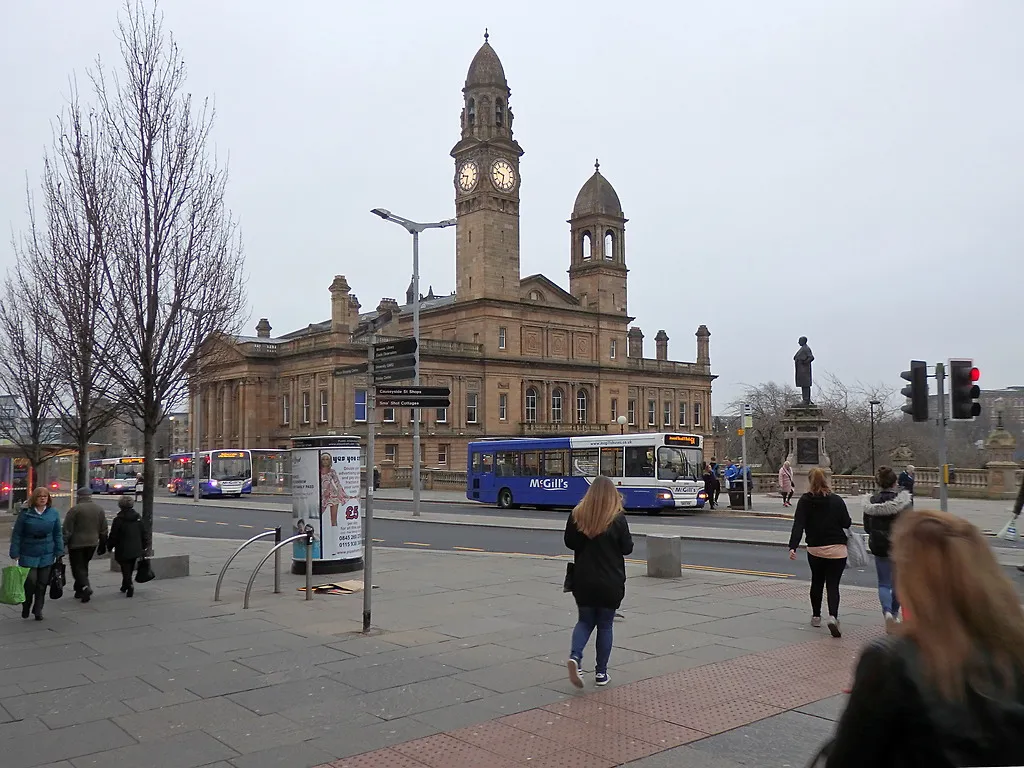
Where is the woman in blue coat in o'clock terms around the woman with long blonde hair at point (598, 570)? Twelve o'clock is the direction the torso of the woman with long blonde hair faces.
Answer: The woman in blue coat is roughly at 10 o'clock from the woman with long blonde hair.

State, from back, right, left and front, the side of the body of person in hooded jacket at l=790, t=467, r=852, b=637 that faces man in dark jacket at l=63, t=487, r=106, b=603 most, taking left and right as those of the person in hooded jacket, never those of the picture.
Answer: left

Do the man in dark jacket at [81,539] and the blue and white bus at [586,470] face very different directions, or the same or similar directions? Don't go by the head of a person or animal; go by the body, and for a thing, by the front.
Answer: very different directions

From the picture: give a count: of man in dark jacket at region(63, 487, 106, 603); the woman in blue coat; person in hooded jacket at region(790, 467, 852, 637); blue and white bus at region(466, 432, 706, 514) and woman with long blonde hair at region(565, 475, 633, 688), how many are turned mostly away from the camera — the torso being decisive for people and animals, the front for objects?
3

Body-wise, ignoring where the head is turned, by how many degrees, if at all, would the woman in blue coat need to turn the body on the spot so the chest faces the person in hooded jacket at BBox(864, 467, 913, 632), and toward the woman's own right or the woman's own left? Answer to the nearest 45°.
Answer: approximately 45° to the woman's own left

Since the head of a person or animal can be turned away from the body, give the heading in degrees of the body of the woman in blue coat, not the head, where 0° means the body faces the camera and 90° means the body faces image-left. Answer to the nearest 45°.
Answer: approximately 0°

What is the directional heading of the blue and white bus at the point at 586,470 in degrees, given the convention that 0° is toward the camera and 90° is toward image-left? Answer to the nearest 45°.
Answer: approximately 315°

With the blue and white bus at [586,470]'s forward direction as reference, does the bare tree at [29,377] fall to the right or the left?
on its right

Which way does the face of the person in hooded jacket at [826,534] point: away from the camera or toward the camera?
away from the camera

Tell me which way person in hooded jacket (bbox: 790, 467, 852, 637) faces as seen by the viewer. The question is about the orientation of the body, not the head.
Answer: away from the camera

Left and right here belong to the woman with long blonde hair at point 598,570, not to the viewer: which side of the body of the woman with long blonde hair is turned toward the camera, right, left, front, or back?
back

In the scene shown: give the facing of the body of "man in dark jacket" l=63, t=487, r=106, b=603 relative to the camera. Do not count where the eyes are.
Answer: away from the camera
